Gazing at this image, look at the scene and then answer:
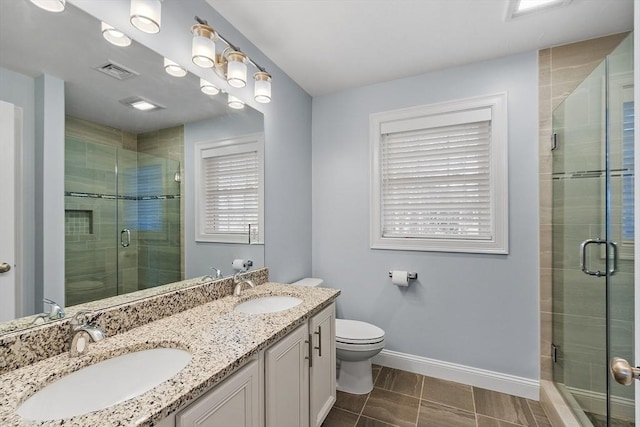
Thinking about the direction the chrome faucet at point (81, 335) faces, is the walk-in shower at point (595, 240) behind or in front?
in front

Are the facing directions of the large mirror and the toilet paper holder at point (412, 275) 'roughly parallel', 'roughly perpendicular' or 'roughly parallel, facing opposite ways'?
roughly perpendicular

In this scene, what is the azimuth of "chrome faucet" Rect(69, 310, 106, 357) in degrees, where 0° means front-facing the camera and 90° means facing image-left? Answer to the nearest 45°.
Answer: approximately 315°

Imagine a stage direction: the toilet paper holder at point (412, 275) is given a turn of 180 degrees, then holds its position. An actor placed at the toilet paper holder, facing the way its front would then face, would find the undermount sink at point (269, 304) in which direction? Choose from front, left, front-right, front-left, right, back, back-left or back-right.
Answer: back-left

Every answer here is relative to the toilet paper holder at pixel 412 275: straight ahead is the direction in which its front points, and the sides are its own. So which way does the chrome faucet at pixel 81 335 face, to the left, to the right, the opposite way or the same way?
to the left

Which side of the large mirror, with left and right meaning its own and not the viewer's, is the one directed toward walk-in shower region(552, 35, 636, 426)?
front

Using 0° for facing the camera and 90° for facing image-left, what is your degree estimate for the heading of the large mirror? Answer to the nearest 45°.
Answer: approximately 315°

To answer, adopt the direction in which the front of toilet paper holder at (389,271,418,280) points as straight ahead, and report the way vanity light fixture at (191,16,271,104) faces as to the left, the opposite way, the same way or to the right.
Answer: to the left

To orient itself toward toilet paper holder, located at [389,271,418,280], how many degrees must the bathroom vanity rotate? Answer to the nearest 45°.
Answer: approximately 45° to its left

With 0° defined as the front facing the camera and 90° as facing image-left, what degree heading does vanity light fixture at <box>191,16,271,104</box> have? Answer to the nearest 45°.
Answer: approximately 315°

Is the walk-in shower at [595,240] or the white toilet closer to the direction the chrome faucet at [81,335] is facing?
the walk-in shower

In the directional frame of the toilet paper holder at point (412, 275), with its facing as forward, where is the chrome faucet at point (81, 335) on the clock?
The chrome faucet is roughly at 1 o'clock from the toilet paper holder.

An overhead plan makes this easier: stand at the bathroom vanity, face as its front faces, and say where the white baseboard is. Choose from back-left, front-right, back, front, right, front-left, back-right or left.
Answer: front-left
